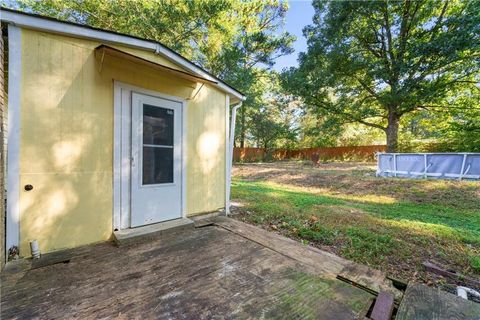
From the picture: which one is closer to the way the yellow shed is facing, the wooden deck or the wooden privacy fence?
the wooden deck

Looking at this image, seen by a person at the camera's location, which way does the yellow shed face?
facing the viewer and to the right of the viewer

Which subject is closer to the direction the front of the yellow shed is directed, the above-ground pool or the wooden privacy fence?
the above-ground pool

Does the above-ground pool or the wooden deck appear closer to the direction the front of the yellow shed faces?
the wooden deck

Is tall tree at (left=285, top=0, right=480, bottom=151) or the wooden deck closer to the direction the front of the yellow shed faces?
the wooden deck

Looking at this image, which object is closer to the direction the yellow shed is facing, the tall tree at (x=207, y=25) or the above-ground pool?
the above-ground pool

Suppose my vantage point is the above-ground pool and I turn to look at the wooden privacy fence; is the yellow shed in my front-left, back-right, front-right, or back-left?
back-left

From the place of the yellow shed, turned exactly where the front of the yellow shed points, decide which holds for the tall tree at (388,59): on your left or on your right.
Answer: on your left

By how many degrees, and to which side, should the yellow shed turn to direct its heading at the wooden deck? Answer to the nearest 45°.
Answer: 0° — it already faces it
